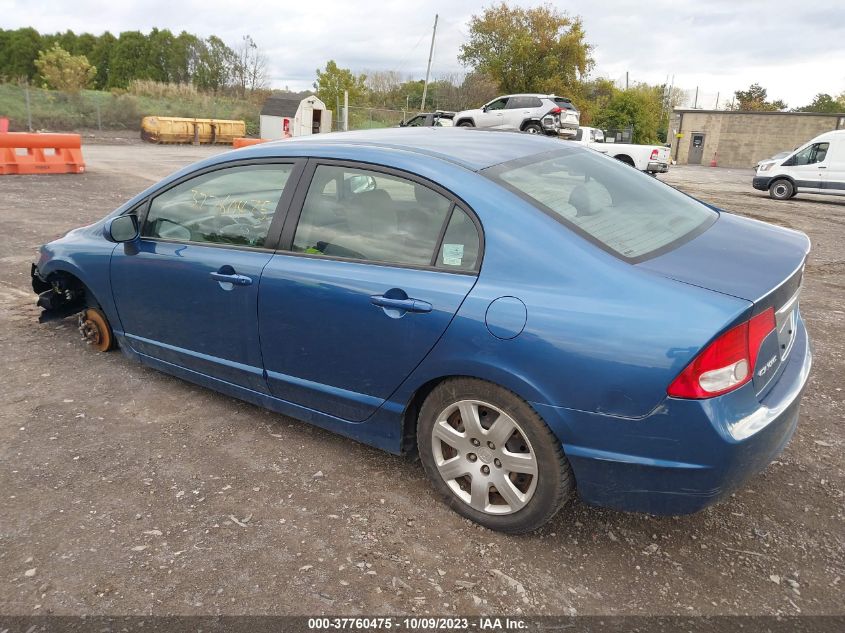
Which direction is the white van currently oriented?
to the viewer's left

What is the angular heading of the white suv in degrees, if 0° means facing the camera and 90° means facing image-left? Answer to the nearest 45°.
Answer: approximately 135°

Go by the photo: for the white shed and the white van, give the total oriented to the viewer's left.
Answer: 1

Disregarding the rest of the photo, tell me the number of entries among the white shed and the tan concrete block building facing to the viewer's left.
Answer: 0

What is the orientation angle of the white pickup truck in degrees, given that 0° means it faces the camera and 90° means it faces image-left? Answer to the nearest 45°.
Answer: approximately 135°

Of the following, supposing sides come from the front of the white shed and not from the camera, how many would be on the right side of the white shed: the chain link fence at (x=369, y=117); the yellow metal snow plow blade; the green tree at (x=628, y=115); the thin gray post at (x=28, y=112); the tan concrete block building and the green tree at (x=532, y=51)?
2

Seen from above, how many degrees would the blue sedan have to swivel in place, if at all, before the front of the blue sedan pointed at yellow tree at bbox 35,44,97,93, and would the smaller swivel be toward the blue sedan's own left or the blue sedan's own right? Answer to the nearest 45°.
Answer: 0° — it already faces it

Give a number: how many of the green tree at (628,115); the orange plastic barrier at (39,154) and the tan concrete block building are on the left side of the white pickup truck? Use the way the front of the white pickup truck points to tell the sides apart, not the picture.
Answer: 1

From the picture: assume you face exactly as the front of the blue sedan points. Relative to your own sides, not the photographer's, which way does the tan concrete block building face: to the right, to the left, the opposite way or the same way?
to the left

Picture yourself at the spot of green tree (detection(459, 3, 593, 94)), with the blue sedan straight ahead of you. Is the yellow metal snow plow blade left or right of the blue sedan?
right

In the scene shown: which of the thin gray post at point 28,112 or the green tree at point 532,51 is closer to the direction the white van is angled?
the thin gray post

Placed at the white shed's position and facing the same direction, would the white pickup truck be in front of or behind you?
in front

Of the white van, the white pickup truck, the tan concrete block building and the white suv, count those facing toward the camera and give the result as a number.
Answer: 1

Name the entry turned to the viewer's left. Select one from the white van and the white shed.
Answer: the white van

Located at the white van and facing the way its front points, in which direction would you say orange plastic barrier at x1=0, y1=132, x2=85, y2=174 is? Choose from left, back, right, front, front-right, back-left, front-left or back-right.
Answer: front-left

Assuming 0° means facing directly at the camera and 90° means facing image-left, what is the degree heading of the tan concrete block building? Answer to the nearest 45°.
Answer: approximately 0°

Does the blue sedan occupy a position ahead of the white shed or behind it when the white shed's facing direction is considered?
ahead

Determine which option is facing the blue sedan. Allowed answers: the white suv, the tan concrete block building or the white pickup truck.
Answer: the tan concrete block building
